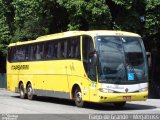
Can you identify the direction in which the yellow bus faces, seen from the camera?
facing the viewer and to the right of the viewer
